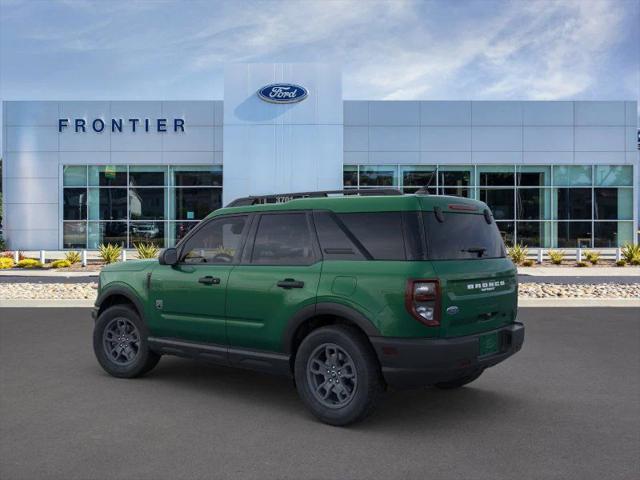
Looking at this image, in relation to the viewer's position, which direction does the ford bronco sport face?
facing away from the viewer and to the left of the viewer

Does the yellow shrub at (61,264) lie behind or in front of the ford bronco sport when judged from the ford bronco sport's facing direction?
in front

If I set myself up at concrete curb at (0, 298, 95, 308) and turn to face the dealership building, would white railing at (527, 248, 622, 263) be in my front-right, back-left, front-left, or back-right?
front-right

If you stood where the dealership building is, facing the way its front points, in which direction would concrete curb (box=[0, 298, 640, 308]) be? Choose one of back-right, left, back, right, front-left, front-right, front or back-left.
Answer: front

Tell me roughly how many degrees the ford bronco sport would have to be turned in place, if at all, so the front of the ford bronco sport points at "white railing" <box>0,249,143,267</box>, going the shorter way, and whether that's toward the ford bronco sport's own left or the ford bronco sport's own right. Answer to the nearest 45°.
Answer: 0° — it already faces it

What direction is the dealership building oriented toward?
toward the camera

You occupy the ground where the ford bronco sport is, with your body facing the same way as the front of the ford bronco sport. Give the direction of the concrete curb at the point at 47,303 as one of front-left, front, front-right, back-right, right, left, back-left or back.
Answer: front

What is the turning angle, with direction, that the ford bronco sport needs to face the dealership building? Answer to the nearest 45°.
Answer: approximately 45° to its right

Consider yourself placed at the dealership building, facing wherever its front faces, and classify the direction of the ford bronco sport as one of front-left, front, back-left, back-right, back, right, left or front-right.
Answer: front

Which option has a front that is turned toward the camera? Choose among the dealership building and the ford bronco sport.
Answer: the dealership building

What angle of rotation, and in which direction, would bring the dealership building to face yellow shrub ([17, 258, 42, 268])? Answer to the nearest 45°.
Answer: approximately 45° to its right

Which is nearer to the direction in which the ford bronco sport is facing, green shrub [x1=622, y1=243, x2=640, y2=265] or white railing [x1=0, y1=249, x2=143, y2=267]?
the white railing

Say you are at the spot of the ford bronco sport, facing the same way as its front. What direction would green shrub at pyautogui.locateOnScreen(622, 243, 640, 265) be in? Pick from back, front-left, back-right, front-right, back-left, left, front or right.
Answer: right

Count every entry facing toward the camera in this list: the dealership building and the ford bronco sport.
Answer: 1
